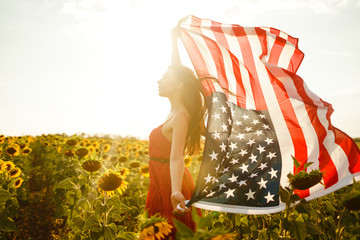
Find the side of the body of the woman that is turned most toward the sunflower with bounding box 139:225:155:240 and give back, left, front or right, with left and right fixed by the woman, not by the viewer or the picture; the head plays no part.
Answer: left

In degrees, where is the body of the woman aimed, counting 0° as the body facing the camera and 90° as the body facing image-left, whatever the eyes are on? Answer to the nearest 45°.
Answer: approximately 90°

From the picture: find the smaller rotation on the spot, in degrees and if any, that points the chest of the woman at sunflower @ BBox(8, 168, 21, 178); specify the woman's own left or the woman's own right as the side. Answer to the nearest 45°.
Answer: approximately 45° to the woman's own right

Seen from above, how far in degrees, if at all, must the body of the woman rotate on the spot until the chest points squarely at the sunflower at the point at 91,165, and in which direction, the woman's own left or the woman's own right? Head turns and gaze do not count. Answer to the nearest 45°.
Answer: approximately 45° to the woman's own right

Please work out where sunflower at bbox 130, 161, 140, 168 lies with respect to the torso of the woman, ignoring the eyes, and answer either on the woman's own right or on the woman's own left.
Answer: on the woman's own right

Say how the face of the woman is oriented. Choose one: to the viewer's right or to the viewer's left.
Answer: to the viewer's left
